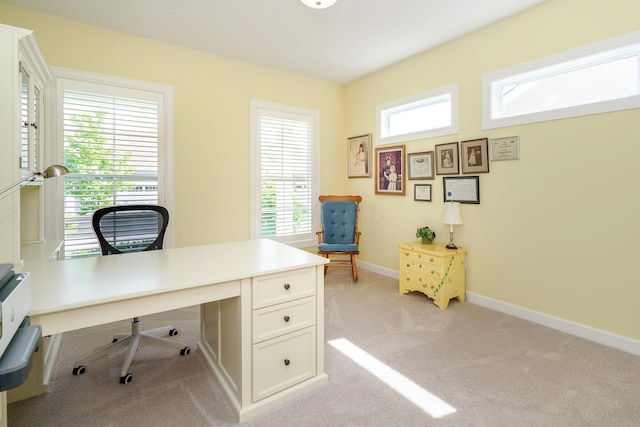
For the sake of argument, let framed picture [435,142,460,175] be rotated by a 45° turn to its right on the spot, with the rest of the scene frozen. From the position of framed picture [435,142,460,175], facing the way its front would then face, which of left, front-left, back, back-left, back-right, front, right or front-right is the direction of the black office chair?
front-left

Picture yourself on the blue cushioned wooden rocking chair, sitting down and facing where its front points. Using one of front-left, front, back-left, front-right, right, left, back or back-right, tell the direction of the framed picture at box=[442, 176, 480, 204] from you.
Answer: front-left

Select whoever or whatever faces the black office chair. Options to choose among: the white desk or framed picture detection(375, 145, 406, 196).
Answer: the framed picture

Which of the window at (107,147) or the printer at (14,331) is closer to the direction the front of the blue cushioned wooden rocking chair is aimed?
the printer

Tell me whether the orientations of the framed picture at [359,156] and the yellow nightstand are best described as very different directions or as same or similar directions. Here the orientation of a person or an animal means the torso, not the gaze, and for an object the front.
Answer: same or similar directions

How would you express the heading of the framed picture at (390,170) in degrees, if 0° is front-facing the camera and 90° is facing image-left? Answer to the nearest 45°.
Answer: approximately 45°

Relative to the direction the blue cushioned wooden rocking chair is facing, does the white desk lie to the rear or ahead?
ahead

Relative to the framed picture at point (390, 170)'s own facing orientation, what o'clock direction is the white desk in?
The white desk is roughly at 11 o'clock from the framed picture.

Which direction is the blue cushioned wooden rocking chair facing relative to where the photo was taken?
toward the camera

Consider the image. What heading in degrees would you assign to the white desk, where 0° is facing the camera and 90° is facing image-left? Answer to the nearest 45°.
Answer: approximately 315°

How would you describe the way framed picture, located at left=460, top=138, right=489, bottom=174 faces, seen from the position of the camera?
facing the viewer and to the left of the viewer

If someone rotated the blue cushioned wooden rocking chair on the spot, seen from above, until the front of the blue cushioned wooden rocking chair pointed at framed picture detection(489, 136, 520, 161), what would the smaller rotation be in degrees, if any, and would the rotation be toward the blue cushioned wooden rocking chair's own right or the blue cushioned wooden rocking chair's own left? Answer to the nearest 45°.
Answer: approximately 45° to the blue cushioned wooden rocking chair's own left
